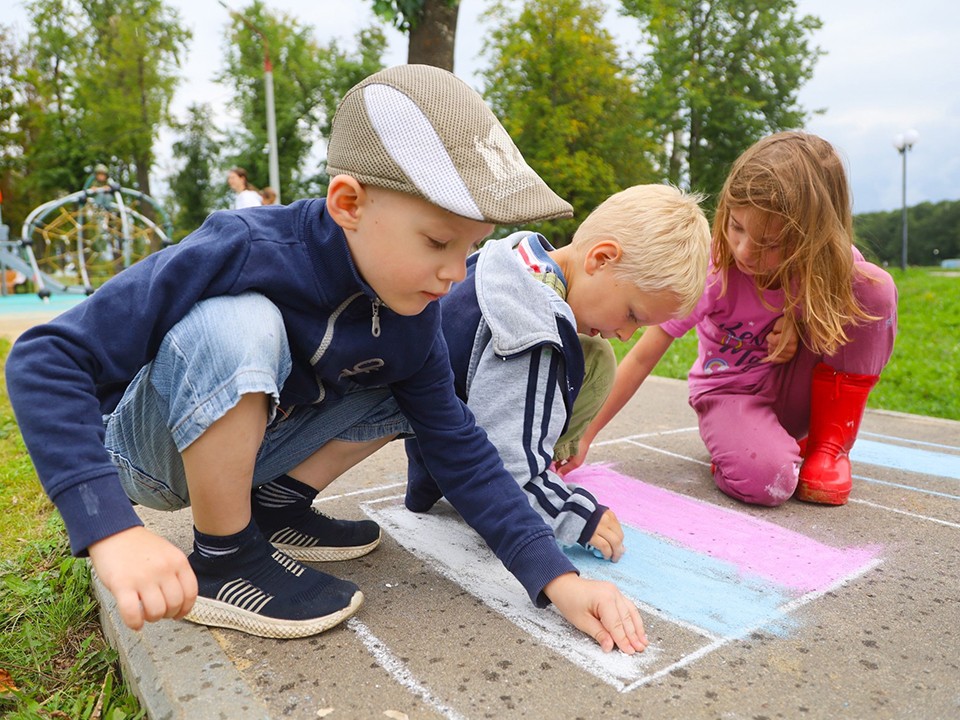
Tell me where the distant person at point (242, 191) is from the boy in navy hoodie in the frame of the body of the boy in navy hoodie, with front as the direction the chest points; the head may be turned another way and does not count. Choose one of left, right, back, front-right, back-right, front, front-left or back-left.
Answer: back-left

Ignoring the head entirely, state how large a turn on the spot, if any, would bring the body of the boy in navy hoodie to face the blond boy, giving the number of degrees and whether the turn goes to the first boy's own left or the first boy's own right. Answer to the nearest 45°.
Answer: approximately 90° to the first boy's own left

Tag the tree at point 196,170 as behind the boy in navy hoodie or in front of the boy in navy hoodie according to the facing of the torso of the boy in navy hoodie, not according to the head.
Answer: behind

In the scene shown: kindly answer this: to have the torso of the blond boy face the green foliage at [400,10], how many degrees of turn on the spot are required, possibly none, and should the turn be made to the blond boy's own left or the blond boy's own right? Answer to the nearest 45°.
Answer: approximately 90° to the blond boy's own left

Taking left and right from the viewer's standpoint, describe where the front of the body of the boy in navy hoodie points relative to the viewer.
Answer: facing the viewer and to the right of the viewer

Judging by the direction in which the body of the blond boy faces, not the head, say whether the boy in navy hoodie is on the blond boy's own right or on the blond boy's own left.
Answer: on the blond boy's own right

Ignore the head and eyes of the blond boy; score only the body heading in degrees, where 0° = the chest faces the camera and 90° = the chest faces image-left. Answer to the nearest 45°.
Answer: approximately 270°

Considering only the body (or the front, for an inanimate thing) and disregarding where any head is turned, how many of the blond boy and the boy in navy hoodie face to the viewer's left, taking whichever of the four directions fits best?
0

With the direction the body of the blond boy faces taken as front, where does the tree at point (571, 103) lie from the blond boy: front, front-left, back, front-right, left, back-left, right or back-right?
left
